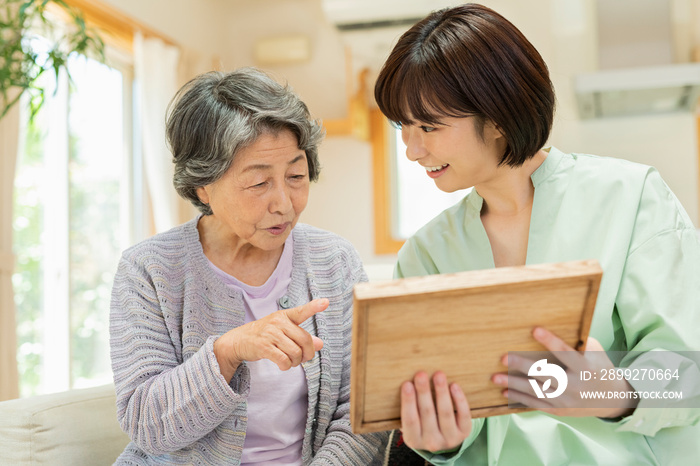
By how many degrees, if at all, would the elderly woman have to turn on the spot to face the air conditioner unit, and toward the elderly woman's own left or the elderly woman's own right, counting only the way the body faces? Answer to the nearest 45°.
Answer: approximately 135° to the elderly woman's own left

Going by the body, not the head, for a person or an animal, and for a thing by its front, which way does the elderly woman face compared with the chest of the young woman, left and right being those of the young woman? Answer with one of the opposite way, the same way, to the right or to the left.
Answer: to the left

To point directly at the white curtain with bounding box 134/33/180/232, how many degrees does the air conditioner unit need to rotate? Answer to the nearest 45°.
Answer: approximately 90° to its right

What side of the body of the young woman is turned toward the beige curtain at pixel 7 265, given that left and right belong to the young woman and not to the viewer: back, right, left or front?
right

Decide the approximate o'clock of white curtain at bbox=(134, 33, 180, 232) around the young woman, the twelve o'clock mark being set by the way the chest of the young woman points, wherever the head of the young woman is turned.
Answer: The white curtain is roughly at 3 o'clock from the young woman.

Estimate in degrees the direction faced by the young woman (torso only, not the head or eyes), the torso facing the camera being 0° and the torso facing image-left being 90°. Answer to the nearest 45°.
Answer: approximately 45°

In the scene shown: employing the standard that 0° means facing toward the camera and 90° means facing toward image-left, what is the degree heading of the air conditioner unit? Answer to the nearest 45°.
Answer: approximately 0°
